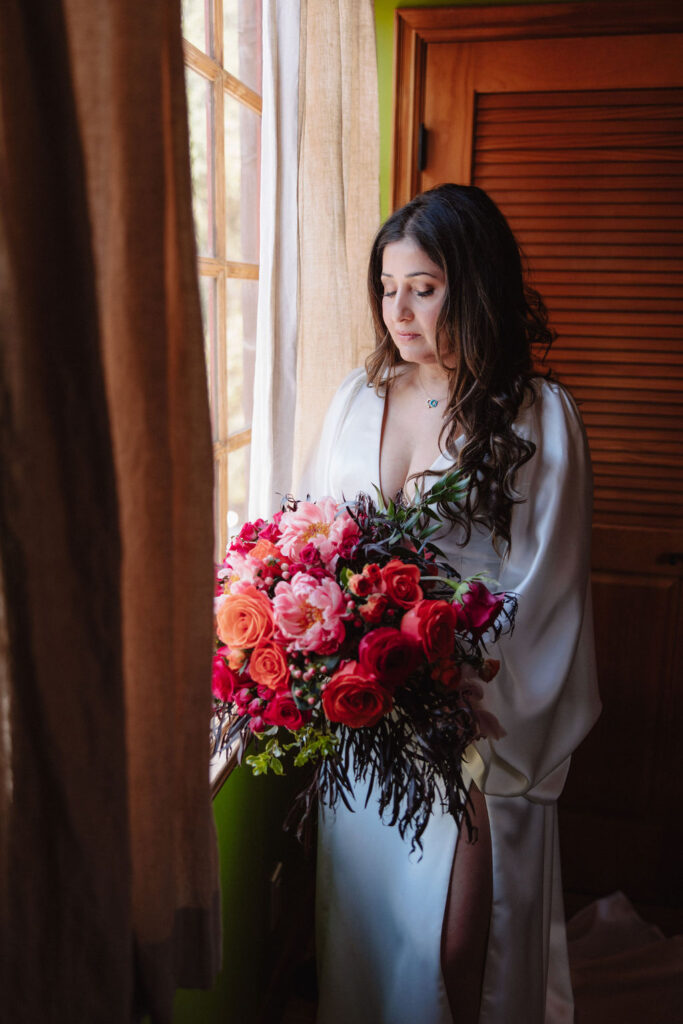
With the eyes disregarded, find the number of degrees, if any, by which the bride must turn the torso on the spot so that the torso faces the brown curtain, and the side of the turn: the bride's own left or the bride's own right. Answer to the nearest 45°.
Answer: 0° — they already face it

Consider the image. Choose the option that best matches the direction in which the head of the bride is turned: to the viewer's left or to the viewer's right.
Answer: to the viewer's left

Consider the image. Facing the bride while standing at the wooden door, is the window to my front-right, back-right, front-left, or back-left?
front-right

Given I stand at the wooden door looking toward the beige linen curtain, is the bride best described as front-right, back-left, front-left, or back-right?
front-left

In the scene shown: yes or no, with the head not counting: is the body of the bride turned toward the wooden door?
no

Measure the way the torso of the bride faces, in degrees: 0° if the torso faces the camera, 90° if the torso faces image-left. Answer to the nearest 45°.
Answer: approximately 45°
